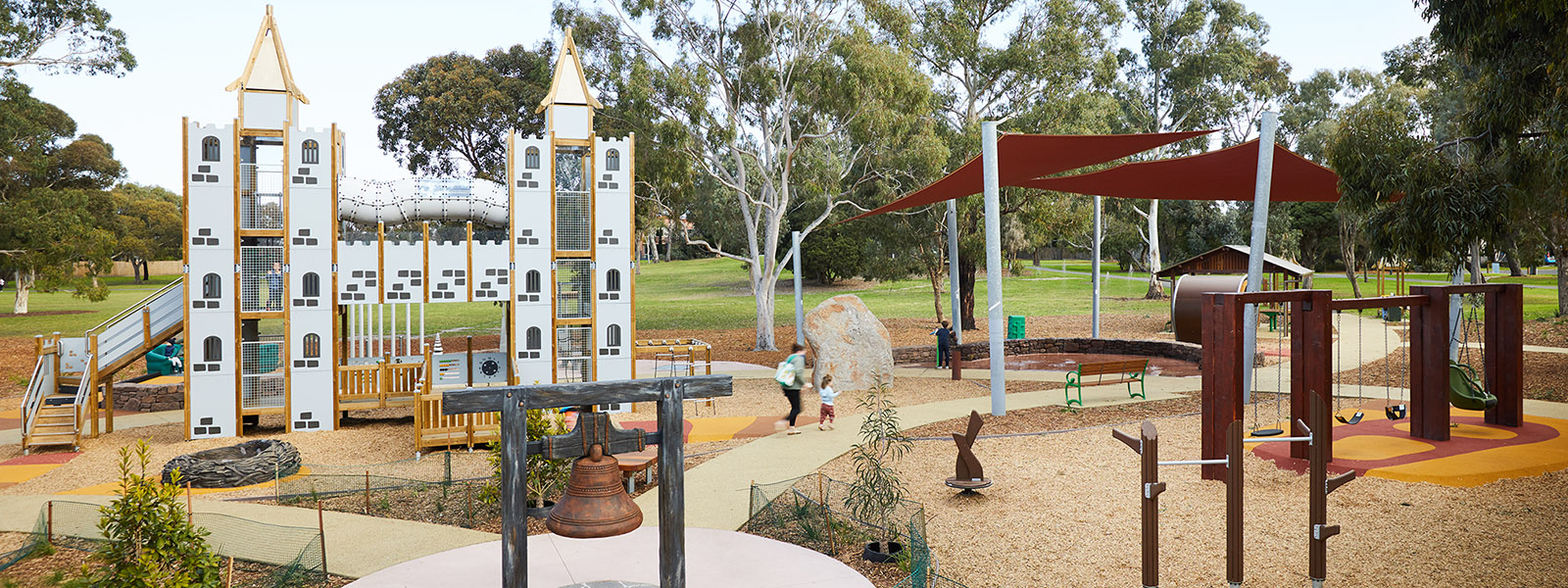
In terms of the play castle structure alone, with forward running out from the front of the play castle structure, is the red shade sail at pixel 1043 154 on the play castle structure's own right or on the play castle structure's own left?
on the play castle structure's own left

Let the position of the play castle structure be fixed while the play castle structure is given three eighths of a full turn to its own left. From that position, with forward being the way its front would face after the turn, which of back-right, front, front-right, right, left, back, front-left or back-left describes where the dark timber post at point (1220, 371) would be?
right

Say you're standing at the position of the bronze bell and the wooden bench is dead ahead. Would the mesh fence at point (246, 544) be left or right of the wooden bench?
left

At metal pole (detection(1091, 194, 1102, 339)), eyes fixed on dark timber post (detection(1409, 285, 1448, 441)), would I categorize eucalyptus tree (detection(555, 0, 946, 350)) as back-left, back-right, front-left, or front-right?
front-right

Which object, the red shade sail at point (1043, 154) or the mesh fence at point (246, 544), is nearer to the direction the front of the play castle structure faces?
the mesh fence

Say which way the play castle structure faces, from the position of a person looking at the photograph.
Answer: facing the viewer

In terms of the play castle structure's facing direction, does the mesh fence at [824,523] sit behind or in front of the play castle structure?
in front

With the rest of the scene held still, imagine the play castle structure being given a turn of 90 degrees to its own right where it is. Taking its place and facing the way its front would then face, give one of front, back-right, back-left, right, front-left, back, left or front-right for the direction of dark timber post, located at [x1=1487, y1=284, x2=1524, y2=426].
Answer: back-left

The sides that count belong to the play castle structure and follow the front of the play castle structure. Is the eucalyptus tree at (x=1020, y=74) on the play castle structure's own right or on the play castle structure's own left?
on the play castle structure's own left

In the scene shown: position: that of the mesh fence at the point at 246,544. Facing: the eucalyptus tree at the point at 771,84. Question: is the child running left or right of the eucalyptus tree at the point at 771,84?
right

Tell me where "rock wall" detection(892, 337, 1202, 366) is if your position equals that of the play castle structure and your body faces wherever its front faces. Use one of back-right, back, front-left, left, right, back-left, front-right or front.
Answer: left

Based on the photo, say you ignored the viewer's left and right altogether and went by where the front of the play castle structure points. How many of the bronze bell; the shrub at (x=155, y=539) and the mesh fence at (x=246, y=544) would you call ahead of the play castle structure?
3

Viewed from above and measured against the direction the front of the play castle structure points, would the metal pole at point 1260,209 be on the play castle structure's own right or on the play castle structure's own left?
on the play castle structure's own left

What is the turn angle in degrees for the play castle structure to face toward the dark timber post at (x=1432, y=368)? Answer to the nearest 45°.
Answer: approximately 45° to its left

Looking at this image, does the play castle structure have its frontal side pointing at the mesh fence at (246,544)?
yes

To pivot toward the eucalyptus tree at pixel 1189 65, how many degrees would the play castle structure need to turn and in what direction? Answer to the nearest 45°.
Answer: approximately 90° to its left

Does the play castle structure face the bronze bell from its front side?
yes

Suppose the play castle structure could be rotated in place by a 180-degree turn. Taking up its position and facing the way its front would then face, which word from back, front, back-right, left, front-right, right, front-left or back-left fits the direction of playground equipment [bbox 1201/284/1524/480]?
back-right
